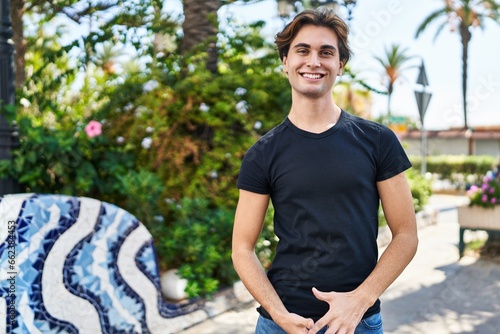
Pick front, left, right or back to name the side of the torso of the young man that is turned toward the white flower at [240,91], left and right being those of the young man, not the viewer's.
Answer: back

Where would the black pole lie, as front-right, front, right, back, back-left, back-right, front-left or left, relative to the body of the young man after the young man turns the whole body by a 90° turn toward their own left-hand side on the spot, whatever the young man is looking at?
back-left

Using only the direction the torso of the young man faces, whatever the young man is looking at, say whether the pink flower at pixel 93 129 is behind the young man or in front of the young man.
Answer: behind

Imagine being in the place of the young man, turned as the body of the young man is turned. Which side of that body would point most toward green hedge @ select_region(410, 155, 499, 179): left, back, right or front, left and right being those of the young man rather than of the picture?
back

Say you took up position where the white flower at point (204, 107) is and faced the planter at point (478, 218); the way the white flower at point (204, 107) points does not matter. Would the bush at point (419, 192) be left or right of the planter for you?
left

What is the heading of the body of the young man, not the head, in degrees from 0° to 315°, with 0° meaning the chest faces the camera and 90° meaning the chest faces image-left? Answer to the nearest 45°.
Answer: approximately 0°

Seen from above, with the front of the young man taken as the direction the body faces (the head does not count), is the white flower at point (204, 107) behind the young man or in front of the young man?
behind

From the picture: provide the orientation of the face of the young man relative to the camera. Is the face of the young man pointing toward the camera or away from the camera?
toward the camera

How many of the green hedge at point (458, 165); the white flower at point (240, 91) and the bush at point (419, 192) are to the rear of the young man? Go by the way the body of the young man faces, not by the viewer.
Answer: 3

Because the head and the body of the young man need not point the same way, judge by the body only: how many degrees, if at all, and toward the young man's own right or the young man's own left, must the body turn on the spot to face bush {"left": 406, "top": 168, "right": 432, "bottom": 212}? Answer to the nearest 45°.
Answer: approximately 180°

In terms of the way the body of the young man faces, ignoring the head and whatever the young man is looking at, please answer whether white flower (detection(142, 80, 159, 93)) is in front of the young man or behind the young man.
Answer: behind

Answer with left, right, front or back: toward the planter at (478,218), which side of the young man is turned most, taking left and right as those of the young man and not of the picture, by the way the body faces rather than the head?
back

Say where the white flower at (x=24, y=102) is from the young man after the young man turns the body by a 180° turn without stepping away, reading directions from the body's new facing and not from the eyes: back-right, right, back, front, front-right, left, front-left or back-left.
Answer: front-left
